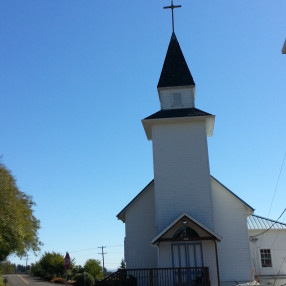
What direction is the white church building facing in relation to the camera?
toward the camera

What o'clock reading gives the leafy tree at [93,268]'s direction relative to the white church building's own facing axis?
The leafy tree is roughly at 5 o'clock from the white church building.

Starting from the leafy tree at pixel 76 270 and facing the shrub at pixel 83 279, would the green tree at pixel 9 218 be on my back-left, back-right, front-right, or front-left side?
front-right

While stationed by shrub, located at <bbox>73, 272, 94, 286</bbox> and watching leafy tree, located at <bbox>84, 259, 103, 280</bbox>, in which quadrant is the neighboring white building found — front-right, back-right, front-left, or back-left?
back-right

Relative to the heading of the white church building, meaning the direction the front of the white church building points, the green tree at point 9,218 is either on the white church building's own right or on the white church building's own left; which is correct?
on the white church building's own right

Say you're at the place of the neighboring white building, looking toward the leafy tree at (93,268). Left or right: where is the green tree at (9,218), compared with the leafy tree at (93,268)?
left

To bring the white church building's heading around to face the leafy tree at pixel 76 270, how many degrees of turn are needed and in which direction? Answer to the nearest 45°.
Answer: approximately 135° to its right

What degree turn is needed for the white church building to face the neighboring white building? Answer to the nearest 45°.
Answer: approximately 135° to its left
